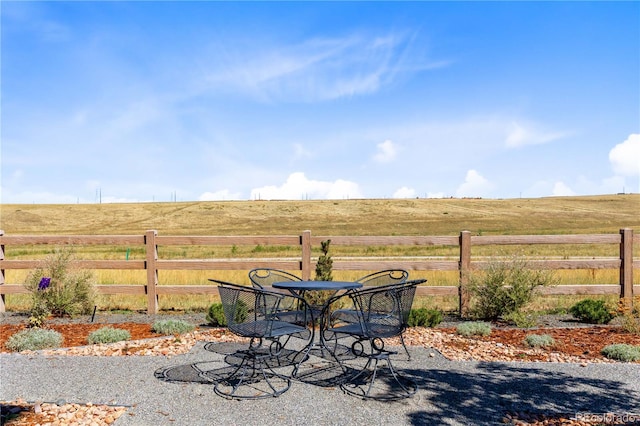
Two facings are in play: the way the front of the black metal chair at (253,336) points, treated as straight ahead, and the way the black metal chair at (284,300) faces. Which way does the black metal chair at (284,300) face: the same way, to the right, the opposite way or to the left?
to the right

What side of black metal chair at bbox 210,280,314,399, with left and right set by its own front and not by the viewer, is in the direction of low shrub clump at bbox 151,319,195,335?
left

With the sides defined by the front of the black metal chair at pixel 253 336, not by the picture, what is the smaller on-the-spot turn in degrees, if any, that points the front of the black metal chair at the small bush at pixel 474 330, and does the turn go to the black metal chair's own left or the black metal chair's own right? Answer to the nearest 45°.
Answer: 0° — it already faces it

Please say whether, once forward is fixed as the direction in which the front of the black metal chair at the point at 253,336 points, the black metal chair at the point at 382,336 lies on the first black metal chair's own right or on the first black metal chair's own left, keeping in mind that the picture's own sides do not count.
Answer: on the first black metal chair's own right

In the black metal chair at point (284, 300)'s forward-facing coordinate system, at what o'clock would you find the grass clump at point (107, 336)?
The grass clump is roughly at 5 o'clock from the black metal chair.

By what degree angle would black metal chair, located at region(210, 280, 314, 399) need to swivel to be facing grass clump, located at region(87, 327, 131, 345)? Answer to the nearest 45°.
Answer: approximately 90° to its left

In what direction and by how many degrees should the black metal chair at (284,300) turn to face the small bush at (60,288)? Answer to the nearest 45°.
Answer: approximately 180°

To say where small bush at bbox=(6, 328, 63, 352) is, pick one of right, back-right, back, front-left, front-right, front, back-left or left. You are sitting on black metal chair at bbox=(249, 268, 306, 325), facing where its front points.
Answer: back-right

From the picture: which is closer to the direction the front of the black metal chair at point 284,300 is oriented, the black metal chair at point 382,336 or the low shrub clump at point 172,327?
the black metal chair

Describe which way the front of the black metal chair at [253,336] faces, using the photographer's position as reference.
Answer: facing away from the viewer and to the right of the viewer

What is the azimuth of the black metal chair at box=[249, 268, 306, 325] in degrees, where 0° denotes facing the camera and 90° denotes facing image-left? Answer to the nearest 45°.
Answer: approximately 315°
